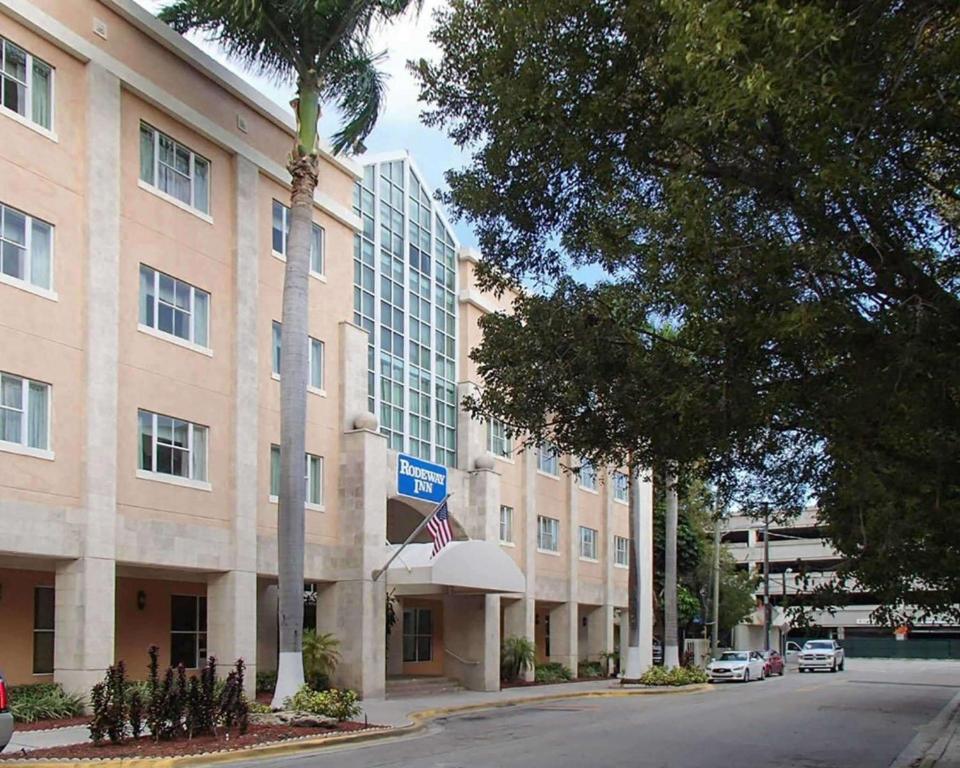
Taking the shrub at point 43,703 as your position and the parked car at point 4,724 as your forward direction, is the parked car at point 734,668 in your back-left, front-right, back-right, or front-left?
back-left

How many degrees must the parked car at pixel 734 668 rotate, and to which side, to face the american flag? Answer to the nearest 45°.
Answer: approximately 45° to its left

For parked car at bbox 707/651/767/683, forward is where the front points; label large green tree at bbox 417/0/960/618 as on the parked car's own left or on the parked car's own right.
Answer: on the parked car's own left

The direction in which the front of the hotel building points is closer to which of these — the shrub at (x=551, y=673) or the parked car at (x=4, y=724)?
the parked car

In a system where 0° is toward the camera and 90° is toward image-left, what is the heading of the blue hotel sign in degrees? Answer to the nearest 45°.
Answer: approximately 315°

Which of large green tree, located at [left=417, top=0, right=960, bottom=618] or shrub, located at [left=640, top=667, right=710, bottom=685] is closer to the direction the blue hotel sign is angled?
the large green tree

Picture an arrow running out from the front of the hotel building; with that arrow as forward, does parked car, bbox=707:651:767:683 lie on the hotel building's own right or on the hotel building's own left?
on the hotel building's own left

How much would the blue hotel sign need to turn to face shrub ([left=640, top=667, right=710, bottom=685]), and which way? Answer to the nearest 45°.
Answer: approximately 90° to its left

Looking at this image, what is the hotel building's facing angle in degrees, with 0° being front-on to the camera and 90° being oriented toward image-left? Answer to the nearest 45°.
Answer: approximately 315°

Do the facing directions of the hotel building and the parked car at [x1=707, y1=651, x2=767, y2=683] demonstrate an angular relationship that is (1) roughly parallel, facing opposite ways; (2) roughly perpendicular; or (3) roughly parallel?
roughly perpendicular
